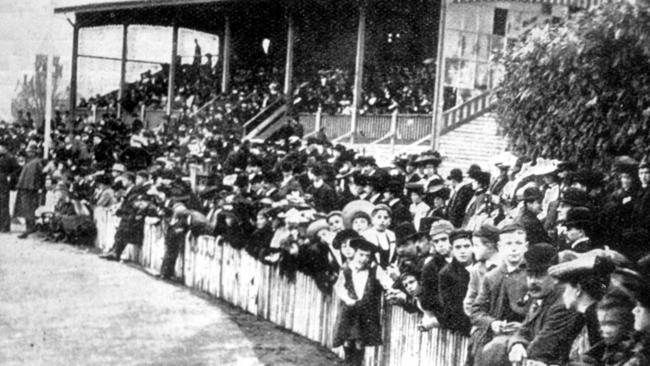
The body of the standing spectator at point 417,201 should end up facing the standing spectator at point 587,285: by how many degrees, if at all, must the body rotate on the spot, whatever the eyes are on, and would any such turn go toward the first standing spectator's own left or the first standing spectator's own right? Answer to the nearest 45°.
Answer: approximately 45° to the first standing spectator's own left

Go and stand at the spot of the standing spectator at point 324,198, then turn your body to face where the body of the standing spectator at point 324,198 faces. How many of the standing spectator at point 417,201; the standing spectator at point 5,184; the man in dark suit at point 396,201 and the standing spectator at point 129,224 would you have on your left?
2

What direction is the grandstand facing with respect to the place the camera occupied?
facing the viewer and to the left of the viewer

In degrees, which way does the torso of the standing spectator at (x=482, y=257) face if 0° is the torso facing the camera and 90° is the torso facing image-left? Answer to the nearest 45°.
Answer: approximately 45°

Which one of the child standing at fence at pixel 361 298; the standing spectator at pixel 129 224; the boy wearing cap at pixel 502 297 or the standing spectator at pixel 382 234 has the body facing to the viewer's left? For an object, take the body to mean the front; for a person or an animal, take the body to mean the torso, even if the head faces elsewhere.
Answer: the standing spectator at pixel 129 224

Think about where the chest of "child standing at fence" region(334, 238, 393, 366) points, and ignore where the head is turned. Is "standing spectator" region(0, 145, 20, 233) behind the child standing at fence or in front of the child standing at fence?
behind

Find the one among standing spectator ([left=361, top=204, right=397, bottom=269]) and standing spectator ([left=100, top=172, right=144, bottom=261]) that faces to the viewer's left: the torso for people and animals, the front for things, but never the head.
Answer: standing spectator ([left=100, top=172, right=144, bottom=261])

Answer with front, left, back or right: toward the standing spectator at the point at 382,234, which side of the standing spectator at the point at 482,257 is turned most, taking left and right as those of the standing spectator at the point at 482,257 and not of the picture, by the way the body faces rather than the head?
right

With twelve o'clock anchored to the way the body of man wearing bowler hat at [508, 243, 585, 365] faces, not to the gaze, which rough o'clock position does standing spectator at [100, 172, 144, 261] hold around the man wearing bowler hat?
The standing spectator is roughly at 3 o'clock from the man wearing bowler hat.

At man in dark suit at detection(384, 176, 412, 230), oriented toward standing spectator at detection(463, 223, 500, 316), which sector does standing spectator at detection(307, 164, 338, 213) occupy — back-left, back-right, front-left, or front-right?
back-right

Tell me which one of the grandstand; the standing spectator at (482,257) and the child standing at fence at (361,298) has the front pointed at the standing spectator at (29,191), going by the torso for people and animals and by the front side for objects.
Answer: the grandstand

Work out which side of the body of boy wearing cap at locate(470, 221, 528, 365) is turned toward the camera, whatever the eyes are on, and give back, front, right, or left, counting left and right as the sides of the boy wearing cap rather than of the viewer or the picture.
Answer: front

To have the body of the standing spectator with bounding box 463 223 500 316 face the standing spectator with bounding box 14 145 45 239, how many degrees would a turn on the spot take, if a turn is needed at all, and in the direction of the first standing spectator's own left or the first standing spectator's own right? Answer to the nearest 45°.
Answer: approximately 90° to the first standing spectator's own right

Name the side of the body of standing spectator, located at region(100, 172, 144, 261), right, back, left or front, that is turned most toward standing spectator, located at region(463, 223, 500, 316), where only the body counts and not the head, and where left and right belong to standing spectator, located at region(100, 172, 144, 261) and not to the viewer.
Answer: left

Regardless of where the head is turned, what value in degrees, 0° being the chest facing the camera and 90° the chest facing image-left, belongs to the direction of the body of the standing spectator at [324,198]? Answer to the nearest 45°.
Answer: approximately 45°

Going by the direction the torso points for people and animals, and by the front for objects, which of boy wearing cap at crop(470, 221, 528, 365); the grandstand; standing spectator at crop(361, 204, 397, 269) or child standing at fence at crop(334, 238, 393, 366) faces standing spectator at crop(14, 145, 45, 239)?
the grandstand
